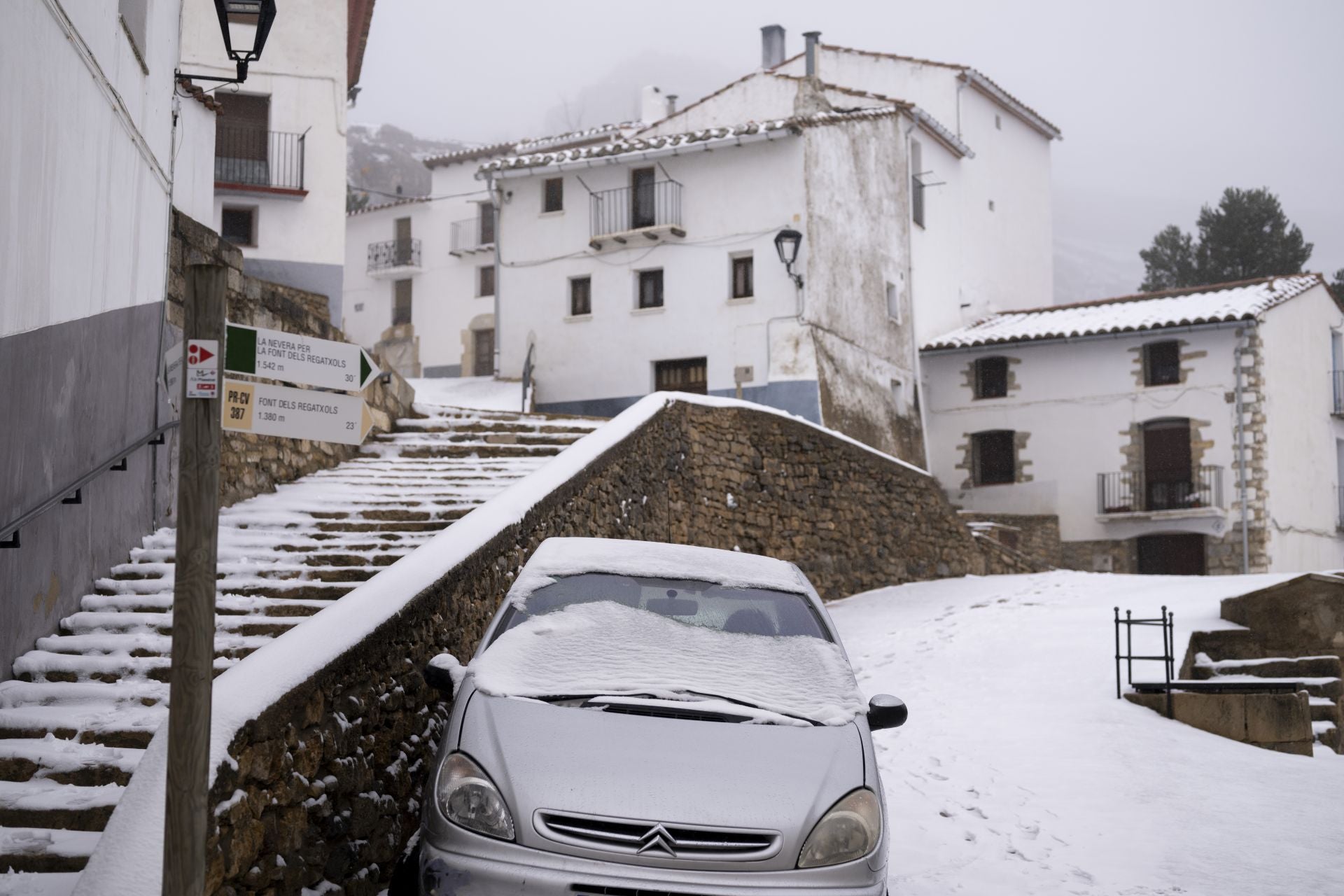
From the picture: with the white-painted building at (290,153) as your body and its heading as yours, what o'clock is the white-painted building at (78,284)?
the white-painted building at (78,284) is roughly at 12 o'clock from the white-painted building at (290,153).

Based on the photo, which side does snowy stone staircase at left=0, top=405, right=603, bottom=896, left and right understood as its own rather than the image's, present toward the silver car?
left

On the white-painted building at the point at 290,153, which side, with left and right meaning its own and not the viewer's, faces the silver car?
front

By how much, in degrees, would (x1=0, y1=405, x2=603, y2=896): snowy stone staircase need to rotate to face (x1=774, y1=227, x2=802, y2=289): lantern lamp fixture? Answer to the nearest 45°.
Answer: approximately 180°

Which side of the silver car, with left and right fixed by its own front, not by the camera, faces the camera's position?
front

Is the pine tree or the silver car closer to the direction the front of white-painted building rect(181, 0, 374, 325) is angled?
the silver car

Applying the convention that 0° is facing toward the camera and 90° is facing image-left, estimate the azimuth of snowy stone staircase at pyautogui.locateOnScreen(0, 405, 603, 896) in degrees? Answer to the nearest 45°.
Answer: approximately 45°

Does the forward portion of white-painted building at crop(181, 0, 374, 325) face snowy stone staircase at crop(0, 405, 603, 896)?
yes

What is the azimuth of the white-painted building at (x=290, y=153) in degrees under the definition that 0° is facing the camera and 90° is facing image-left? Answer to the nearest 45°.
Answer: approximately 0°

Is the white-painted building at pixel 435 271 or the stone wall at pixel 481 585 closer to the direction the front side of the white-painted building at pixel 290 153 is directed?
the stone wall

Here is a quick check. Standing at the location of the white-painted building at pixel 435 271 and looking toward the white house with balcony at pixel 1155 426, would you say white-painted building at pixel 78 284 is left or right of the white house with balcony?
right

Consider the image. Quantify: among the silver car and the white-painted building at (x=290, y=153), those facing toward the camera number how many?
2

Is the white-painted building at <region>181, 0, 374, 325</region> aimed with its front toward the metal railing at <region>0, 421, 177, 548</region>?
yes

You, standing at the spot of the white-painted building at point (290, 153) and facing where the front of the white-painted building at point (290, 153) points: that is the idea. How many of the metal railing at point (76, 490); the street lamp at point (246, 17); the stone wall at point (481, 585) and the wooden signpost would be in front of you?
4

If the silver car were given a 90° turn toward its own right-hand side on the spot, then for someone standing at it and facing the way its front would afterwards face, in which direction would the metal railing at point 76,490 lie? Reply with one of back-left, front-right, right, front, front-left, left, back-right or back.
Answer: front-right
